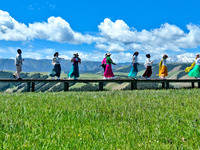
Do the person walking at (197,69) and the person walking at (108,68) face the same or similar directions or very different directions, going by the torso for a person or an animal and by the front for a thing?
same or similar directions

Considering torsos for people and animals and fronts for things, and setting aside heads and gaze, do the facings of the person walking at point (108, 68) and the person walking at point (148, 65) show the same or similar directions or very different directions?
same or similar directions
